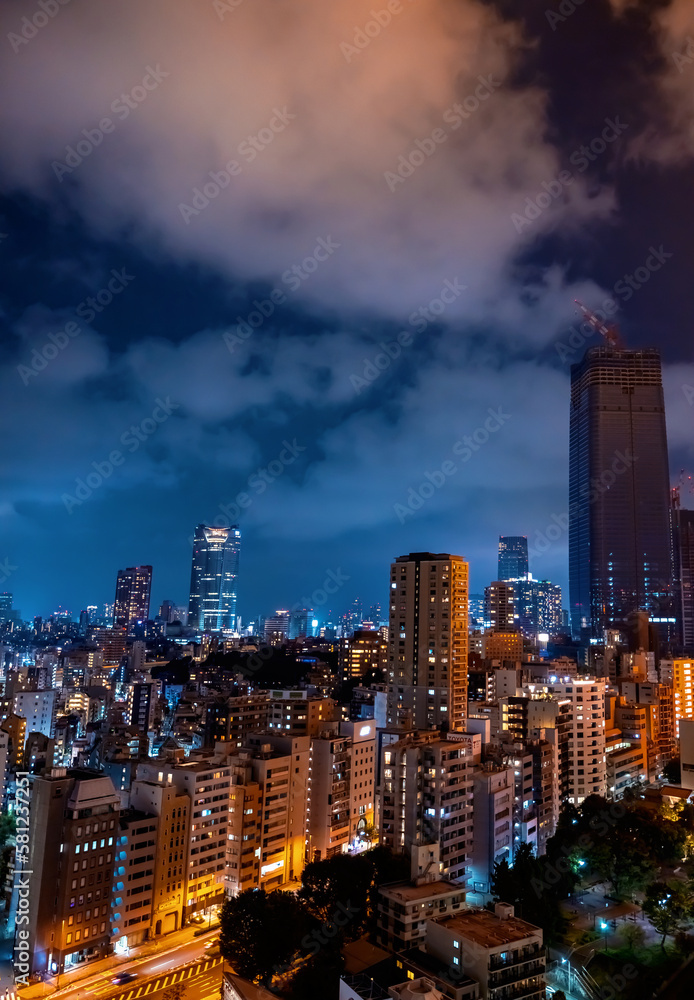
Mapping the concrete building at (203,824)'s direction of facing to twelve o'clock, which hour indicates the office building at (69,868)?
The office building is roughly at 3 o'clock from the concrete building.

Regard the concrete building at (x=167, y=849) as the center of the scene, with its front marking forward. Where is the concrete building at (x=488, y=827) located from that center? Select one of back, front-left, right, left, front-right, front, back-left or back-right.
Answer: front-left

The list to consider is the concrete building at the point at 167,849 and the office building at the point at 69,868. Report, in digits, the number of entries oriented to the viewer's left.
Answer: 0

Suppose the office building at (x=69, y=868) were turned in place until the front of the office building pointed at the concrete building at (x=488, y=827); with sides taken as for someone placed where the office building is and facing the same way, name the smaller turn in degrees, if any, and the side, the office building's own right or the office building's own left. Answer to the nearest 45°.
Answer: approximately 45° to the office building's own left

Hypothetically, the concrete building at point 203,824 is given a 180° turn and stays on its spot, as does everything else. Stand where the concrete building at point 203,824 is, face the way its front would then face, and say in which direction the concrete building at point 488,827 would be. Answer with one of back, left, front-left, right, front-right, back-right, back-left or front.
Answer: back-right

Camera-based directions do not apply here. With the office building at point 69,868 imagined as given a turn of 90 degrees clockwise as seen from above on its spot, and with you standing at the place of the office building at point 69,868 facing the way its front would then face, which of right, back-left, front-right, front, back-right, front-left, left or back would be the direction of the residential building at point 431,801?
back-left

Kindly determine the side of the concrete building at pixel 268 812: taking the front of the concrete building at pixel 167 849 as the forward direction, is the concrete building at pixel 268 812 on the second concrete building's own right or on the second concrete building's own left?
on the second concrete building's own left

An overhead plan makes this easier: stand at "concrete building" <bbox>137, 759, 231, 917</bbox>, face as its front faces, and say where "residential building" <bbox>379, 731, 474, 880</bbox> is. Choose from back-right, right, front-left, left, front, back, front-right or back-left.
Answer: front-left

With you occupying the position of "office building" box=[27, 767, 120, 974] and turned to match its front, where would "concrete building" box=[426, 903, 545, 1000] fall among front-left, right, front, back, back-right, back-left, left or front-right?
front

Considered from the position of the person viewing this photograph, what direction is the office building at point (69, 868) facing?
facing the viewer and to the right of the viewer

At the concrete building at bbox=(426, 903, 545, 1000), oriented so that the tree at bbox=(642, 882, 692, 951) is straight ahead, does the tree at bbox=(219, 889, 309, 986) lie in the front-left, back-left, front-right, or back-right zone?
back-left
